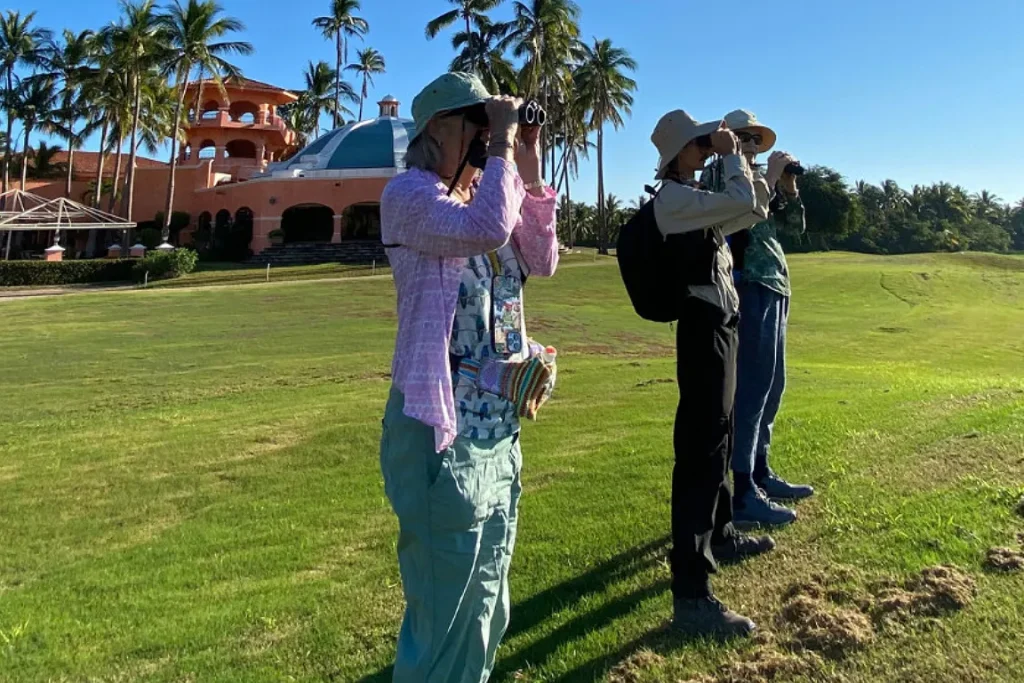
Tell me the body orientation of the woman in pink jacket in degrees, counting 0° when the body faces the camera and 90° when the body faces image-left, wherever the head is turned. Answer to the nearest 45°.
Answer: approximately 315°

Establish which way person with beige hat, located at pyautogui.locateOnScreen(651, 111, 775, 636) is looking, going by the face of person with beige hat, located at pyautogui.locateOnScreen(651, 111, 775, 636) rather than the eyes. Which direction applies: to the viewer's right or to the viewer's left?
to the viewer's right

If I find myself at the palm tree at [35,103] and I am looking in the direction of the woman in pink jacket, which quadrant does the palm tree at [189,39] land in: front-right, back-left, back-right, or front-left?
front-left

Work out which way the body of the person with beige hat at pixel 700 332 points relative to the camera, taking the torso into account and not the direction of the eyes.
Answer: to the viewer's right

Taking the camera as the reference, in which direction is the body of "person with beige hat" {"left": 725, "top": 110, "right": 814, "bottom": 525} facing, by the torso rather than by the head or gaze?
to the viewer's right

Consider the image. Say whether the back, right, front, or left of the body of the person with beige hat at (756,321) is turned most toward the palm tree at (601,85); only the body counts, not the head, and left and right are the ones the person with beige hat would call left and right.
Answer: left

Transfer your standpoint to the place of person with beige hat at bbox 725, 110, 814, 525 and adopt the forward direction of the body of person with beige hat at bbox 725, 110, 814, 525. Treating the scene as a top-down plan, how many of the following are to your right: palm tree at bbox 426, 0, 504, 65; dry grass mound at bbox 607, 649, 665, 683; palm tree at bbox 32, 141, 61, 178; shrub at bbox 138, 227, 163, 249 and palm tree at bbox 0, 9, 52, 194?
1

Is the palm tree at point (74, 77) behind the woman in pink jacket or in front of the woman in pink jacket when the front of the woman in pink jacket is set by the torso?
behind

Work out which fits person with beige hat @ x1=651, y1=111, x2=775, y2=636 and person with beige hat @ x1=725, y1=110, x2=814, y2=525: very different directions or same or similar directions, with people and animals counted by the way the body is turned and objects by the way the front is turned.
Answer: same or similar directions

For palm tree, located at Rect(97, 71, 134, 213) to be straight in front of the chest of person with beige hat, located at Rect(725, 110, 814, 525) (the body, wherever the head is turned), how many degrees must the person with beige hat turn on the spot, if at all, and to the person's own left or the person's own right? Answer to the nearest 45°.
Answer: approximately 135° to the person's own left

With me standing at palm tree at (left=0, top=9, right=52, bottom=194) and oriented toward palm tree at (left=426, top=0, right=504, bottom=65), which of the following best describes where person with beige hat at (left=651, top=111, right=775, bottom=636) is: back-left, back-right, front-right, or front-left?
front-right
